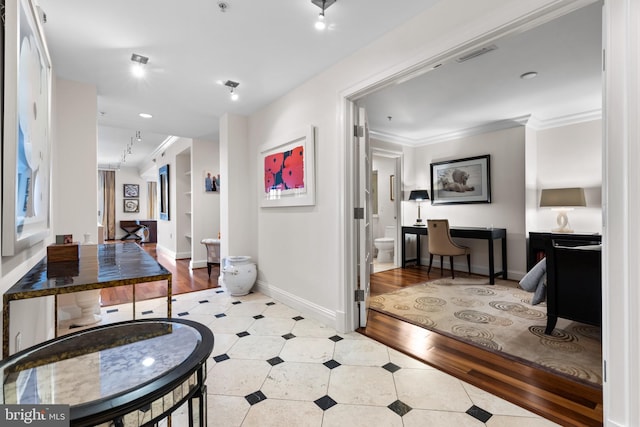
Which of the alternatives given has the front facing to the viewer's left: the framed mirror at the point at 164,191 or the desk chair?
the framed mirror

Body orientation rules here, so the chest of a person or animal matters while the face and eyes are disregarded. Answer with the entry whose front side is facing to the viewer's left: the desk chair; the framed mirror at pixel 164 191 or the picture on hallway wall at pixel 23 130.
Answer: the framed mirror

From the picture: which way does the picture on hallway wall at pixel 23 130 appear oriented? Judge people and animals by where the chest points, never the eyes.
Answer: to the viewer's right

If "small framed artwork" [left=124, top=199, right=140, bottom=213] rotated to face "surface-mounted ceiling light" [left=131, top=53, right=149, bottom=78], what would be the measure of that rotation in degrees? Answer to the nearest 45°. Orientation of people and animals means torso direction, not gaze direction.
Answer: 0° — it already faces it

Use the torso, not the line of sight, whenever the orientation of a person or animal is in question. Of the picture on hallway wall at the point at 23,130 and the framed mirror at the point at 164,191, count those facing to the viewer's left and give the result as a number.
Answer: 1

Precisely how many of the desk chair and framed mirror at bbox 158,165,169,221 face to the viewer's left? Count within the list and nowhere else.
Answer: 1

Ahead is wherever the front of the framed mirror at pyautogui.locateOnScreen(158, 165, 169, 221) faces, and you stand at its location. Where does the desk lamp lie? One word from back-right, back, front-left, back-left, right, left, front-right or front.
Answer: back-left

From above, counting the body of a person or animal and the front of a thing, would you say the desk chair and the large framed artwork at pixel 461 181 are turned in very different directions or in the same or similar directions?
very different directions

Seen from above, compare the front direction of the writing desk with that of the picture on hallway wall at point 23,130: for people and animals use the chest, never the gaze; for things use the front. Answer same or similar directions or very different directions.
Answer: very different directions

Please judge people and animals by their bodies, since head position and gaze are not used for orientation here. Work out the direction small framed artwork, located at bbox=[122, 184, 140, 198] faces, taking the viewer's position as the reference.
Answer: facing the viewer

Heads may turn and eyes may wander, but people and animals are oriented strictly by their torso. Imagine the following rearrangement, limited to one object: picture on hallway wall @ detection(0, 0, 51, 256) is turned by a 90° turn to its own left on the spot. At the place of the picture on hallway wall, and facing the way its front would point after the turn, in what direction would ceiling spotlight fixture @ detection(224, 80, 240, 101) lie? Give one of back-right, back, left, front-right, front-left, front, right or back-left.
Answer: front-right

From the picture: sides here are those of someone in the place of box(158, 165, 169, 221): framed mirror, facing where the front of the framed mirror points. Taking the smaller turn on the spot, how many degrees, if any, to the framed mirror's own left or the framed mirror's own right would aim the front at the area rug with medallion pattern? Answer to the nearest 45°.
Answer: approximately 135° to the framed mirror's own left
